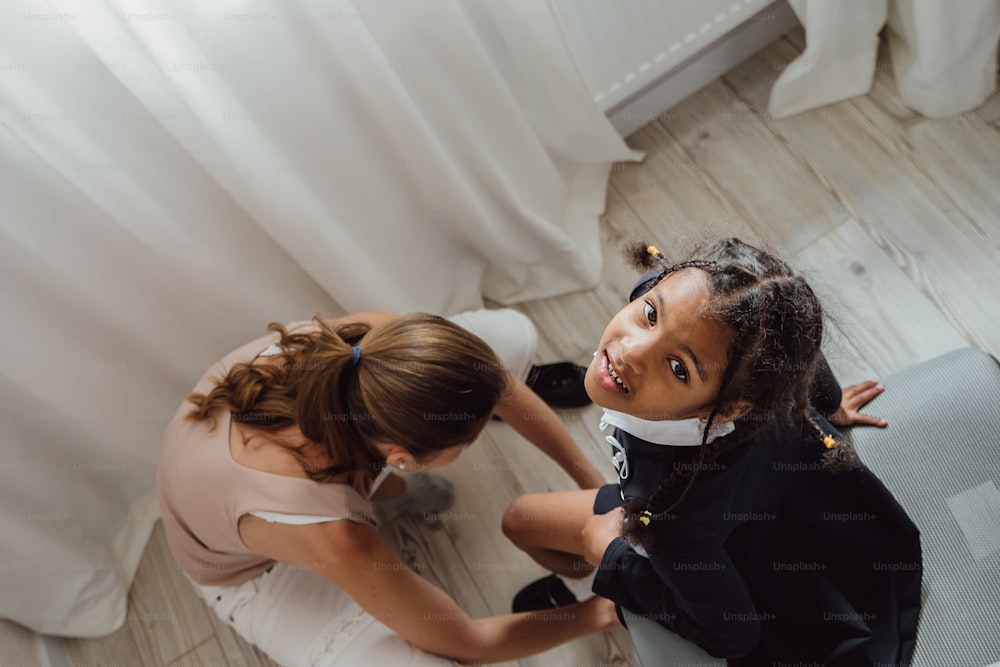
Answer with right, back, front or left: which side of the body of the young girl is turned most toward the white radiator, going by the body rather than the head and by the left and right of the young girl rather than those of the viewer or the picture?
right

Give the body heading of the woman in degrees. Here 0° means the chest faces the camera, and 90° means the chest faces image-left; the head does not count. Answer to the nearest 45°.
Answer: approximately 270°

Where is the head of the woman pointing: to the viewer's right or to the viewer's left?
to the viewer's right

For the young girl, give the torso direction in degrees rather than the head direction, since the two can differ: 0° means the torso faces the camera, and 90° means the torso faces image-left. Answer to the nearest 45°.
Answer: approximately 90°

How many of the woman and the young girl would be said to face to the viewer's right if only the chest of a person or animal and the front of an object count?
1

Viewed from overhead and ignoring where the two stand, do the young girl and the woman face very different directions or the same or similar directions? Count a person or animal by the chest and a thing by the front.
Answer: very different directions
